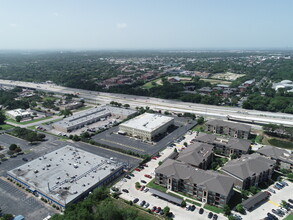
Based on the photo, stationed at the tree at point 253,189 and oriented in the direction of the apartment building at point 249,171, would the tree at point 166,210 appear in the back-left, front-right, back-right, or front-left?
back-left

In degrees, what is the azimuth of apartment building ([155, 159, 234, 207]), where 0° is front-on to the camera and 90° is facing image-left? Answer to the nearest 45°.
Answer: approximately 45°

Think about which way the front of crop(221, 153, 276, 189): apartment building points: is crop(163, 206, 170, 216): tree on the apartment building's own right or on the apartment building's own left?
on the apartment building's own right

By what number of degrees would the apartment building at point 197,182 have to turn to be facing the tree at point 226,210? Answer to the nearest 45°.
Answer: approximately 90° to its left

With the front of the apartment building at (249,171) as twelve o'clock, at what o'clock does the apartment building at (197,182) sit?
the apartment building at (197,182) is roughly at 3 o'clock from the apartment building at (249,171).

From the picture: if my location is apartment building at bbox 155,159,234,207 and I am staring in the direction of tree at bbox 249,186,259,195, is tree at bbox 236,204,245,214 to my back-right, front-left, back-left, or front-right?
front-right

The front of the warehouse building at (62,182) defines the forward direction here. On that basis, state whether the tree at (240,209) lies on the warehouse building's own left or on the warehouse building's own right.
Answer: on the warehouse building's own left

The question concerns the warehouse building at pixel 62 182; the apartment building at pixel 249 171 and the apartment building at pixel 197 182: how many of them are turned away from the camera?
0

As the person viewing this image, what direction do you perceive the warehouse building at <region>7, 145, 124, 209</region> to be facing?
facing the viewer and to the left of the viewer
